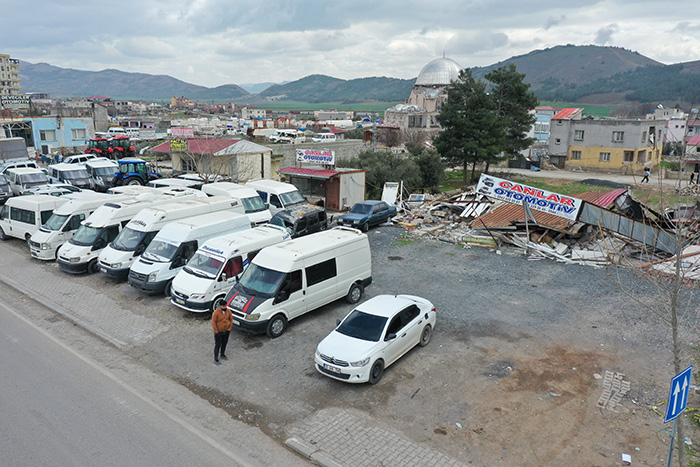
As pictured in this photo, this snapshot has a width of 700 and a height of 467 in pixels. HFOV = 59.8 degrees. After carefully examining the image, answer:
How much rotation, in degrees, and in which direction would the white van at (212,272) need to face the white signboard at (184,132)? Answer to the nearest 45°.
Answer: approximately 135° to its right

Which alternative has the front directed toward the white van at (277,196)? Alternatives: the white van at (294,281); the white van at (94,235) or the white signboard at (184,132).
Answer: the white signboard

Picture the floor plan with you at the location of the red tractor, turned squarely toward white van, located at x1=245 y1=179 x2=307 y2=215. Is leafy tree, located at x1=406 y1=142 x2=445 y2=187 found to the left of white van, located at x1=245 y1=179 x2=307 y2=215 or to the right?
left

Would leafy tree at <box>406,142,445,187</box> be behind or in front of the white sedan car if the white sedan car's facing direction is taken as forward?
behind

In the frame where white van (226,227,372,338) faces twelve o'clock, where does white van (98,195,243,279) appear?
white van (98,195,243,279) is roughly at 3 o'clock from white van (226,227,372,338).

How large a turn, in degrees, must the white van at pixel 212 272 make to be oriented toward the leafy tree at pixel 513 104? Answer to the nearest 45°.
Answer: approximately 180°

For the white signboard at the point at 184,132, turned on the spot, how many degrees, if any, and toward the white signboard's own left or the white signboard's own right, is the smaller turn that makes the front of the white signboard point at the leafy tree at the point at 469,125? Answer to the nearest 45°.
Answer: approximately 45° to the white signboard's own left

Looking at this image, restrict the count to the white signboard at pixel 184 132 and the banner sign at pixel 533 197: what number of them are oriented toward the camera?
2

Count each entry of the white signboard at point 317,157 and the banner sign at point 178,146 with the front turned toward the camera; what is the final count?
2

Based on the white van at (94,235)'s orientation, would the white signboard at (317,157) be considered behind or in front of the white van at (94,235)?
behind

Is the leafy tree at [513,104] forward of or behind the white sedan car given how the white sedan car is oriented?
behind

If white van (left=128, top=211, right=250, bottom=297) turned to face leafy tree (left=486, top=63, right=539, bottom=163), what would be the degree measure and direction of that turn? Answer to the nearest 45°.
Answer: approximately 180°
